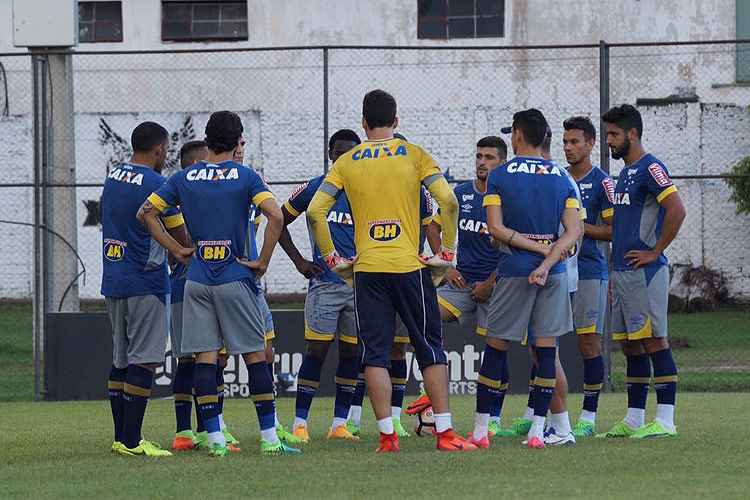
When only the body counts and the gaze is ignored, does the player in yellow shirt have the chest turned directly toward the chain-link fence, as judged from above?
yes

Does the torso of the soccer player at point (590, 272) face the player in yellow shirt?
yes

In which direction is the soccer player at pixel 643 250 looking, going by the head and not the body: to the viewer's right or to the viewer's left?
to the viewer's left

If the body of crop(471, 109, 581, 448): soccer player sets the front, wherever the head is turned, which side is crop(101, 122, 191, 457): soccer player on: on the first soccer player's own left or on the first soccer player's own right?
on the first soccer player's own left

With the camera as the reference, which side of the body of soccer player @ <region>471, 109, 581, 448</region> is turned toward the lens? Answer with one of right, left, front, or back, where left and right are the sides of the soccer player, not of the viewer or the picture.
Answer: back

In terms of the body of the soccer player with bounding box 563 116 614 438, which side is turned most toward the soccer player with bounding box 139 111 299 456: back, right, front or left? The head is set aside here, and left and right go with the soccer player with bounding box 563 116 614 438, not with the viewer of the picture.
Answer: front

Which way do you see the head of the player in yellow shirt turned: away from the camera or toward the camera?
away from the camera

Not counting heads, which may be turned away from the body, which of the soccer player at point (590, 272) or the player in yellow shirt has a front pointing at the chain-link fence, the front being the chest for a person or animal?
the player in yellow shirt

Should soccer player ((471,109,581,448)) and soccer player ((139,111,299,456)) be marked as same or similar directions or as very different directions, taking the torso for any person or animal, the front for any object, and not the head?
same or similar directions

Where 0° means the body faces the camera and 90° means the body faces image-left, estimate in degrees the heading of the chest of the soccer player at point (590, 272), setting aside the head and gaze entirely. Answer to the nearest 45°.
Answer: approximately 45°

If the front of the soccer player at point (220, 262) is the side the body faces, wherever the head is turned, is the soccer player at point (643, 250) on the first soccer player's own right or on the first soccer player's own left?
on the first soccer player's own right

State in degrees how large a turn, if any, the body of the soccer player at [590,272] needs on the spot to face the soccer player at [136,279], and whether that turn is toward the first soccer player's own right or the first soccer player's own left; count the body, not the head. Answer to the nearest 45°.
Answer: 0° — they already face them

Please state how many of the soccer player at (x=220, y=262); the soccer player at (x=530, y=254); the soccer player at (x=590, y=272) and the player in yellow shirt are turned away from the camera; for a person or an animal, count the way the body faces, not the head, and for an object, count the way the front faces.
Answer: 3

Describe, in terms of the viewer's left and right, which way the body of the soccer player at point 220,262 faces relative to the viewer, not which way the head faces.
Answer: facing away from the viewer

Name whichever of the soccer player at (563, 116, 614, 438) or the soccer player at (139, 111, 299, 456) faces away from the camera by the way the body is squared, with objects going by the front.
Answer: the soccer player at (139, 111, 299, 456)

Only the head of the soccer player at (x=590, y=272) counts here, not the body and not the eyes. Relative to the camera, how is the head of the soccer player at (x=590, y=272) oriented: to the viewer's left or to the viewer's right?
to the viewer's left

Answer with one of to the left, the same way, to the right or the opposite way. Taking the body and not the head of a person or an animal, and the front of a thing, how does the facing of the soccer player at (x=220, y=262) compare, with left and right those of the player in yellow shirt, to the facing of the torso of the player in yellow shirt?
the same way

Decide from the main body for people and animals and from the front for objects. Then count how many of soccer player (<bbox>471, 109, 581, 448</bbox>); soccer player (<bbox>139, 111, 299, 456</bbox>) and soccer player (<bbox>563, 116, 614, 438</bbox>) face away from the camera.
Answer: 2
